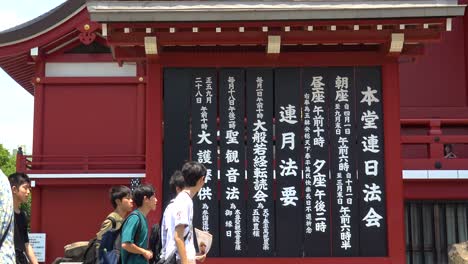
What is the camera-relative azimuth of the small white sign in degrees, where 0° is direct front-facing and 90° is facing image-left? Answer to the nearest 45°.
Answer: approximately 0°

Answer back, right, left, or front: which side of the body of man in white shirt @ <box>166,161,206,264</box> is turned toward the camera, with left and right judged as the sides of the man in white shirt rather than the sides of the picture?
right

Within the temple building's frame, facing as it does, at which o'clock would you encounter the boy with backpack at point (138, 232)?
The boy with backpack is roughly at 1 o'clock from the temple building.

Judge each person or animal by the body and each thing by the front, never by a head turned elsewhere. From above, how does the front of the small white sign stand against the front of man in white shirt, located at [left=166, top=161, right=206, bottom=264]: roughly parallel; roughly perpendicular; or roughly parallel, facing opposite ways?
roughly perpendicular

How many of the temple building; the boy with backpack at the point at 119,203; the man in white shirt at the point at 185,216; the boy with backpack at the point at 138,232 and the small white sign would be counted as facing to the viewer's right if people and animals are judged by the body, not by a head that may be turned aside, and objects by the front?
3

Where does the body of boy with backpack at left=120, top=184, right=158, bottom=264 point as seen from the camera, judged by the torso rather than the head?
to the viewer's right

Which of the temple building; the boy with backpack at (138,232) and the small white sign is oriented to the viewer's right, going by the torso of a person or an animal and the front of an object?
the boy with backpack

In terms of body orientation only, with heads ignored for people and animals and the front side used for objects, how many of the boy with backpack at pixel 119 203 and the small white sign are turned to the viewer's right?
1

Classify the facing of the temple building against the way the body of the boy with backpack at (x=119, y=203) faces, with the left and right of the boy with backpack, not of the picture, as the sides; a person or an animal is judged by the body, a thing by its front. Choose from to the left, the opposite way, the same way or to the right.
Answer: to the right

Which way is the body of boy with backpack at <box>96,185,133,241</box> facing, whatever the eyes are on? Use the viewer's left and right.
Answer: facing to the right of the viewer
